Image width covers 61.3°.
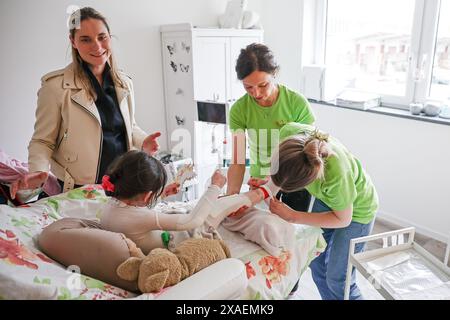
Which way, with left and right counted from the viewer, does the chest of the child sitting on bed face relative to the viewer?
facing away from the viewer and to the right of the viewer

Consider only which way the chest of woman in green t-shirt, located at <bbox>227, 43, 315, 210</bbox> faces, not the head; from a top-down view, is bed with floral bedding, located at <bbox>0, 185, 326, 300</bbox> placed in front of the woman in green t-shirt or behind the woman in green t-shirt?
in front

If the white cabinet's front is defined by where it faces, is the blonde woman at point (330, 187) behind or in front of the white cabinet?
in front

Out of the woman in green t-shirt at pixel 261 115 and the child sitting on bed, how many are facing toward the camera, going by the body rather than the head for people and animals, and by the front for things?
1

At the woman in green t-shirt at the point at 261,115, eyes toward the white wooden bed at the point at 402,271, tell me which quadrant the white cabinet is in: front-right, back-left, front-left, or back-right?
back-left

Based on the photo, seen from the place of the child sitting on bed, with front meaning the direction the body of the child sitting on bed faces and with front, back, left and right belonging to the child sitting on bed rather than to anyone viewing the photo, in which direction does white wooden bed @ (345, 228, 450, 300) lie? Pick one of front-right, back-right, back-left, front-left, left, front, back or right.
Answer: front-right

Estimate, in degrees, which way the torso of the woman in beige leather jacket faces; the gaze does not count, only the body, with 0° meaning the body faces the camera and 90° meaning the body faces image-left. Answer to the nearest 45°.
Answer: approximately 315°
